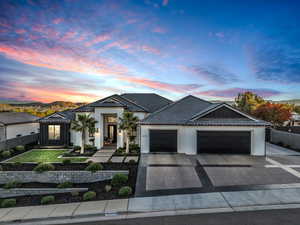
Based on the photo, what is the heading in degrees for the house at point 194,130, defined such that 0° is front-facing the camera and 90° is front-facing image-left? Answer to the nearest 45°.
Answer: approximately 0°

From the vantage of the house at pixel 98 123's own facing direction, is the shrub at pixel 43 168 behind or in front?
in front

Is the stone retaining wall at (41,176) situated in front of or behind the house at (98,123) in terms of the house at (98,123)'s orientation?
in front

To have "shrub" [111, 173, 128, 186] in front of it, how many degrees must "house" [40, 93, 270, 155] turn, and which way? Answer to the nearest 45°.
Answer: approximately 45° to its right
